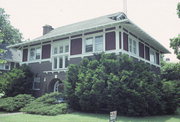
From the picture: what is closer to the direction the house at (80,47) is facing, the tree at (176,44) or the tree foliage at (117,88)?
the tree foliage

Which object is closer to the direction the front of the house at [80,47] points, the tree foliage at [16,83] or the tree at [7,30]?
the tree foliage

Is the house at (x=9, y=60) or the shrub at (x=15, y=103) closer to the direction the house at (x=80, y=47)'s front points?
the shrub

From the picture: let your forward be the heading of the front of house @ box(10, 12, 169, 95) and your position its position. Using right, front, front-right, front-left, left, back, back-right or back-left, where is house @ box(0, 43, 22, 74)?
right

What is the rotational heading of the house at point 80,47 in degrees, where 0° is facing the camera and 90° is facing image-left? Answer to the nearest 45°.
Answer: approximately 45°

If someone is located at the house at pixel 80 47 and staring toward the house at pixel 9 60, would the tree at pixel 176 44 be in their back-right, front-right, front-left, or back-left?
back-right

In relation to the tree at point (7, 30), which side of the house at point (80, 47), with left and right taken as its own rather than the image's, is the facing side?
right

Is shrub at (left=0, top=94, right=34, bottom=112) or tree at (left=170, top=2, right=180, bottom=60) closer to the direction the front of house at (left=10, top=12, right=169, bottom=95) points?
the shrub

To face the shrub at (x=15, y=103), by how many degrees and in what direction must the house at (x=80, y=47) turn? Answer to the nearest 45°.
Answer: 0° — it already faces it

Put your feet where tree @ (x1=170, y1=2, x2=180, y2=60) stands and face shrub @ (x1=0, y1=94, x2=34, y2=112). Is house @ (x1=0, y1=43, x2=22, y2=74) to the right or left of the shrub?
right
